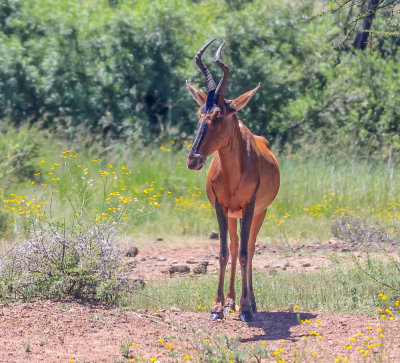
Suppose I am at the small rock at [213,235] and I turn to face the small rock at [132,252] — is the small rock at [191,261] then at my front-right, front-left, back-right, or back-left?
front-left

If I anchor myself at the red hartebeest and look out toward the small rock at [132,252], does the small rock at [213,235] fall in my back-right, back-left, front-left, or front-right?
front-right

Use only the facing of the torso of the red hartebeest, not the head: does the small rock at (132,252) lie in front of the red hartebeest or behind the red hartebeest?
behind

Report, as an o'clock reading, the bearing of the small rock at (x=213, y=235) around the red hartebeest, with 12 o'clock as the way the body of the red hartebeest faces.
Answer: The small rock is roughly at 6 o'clock from the red hartebeest.

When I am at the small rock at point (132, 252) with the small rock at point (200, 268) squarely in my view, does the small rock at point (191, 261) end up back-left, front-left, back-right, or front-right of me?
front-left

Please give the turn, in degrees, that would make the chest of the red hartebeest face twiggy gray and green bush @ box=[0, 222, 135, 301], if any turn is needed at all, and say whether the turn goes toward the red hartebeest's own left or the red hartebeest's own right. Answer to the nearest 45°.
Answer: approximately 90° to the red hartebeest's own right

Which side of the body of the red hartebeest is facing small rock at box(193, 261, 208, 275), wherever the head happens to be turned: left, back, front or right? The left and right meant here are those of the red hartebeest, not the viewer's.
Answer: back

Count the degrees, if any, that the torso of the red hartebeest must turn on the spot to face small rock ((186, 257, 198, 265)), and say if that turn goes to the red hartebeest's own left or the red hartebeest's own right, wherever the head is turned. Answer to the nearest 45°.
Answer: approximately 180°

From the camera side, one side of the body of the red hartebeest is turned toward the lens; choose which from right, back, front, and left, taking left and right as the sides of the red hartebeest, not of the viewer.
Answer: front

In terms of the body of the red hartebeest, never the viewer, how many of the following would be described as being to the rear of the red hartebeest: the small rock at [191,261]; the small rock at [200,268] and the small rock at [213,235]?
3
